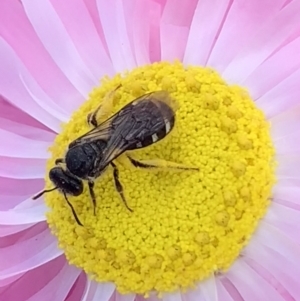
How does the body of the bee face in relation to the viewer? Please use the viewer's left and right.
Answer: facing the viewer and to the left of the viewer
